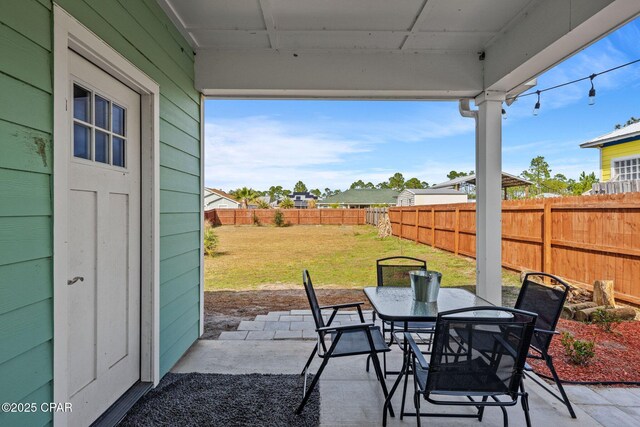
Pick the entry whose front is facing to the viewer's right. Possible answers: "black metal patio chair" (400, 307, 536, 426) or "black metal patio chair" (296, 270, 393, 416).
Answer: "black metal patio chair" (296, 270, 393, 416)

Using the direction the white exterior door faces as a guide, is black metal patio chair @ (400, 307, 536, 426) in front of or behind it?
in front

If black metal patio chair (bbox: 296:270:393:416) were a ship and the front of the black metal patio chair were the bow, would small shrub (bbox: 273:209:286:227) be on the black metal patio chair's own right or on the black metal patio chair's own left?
on the black metal patio chair's own left

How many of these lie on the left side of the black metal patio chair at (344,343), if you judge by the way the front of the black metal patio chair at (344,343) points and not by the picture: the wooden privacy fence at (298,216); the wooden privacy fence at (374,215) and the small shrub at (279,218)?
3

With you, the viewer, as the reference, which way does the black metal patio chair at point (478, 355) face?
facing away from the viewer and to the left of the viewer

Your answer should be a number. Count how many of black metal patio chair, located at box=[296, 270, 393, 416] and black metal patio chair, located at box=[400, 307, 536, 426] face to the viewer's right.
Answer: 1

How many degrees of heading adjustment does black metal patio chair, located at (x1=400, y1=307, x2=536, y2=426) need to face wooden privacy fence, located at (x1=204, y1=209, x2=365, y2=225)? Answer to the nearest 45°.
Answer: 0° — it already faces it

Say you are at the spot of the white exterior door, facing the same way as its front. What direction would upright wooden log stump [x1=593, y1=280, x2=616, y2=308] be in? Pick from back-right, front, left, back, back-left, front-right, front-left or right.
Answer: front-left

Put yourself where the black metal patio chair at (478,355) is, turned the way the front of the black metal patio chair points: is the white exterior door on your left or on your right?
on your left

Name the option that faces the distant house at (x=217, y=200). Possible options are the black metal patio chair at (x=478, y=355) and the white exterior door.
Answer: the black metal patio chair

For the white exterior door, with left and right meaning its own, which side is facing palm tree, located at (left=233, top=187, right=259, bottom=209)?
left

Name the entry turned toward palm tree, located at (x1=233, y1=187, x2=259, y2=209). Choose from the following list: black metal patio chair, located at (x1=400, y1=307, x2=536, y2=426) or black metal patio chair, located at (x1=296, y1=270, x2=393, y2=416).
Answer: black metal patio chair, located at (x1=400, y1=307, x2=536, y2=426)

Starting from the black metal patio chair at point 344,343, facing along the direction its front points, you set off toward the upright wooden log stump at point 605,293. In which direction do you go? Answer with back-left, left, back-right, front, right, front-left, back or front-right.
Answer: front-left

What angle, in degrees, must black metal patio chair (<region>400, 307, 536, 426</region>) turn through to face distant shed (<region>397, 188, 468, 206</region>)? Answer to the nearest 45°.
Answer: approximately 45° to its right

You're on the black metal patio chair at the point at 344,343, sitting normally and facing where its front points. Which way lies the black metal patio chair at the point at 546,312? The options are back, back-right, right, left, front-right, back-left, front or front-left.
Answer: front

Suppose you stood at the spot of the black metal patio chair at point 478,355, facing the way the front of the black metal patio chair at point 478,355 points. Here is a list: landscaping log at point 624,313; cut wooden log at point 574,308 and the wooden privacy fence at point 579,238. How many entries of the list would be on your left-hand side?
0

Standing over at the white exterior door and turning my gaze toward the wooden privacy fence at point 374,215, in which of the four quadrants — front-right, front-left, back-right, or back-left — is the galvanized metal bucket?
front-right

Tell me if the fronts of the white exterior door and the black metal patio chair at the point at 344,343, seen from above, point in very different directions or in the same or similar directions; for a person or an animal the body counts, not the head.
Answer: same or similar directions

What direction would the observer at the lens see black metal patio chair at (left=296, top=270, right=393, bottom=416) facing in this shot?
facing to the right of the viewer

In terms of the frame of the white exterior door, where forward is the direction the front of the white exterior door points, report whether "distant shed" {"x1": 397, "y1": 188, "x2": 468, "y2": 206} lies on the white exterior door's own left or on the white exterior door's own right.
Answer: on the white exterior door's own left

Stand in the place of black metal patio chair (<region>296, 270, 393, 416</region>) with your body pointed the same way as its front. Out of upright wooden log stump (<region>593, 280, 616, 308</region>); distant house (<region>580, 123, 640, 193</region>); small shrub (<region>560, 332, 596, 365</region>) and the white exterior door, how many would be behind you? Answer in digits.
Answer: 1

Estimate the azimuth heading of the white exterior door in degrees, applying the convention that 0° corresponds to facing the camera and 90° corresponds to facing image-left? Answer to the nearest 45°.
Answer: approximately 315°
